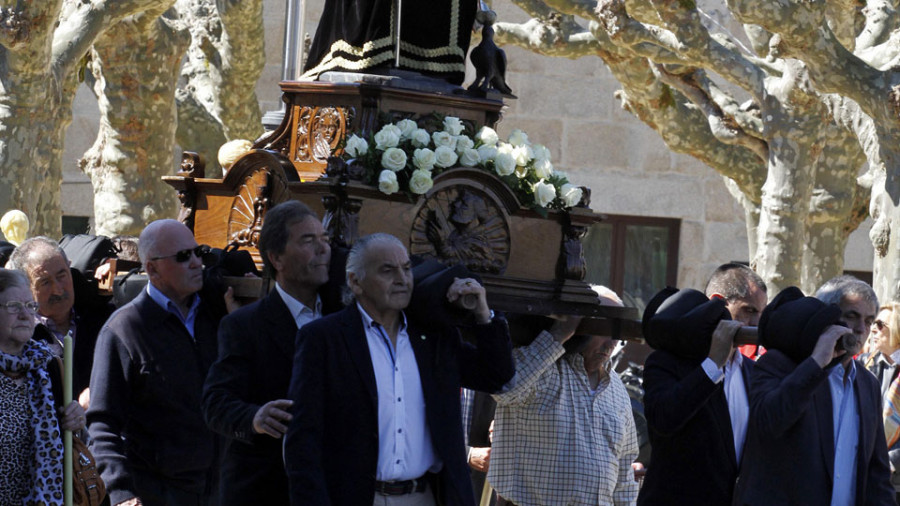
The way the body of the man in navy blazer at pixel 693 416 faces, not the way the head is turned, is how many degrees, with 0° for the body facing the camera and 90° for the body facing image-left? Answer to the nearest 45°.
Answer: approximately 315°

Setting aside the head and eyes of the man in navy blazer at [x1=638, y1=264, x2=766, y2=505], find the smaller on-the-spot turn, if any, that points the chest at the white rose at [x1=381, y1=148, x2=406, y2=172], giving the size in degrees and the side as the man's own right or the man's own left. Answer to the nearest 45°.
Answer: approximately 135° to the man's own right

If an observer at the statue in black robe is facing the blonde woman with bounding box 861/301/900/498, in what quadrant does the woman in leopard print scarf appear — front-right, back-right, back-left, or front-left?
back-right

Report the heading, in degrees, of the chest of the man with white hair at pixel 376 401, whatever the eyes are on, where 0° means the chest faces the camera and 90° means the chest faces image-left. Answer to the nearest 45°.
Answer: approximately 315°

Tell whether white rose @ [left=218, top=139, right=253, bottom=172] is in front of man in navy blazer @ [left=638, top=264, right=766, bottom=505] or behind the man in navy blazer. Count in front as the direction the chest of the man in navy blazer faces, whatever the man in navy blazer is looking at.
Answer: behind

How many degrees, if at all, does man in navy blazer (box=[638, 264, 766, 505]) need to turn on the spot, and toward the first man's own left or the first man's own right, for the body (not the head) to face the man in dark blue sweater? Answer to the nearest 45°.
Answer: approximately 135° to the first man's own right

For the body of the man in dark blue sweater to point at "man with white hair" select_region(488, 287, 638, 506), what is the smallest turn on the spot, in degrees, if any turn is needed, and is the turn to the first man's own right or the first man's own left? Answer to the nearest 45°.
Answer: approximately 45° to the first man's own left

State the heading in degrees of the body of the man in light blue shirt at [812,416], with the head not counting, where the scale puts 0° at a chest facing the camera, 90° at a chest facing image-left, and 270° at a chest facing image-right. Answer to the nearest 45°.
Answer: approximately 315°

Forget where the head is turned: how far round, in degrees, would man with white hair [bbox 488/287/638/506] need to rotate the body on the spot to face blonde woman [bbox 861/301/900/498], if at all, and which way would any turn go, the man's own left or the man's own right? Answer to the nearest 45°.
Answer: approximately 90° to the man's own left
